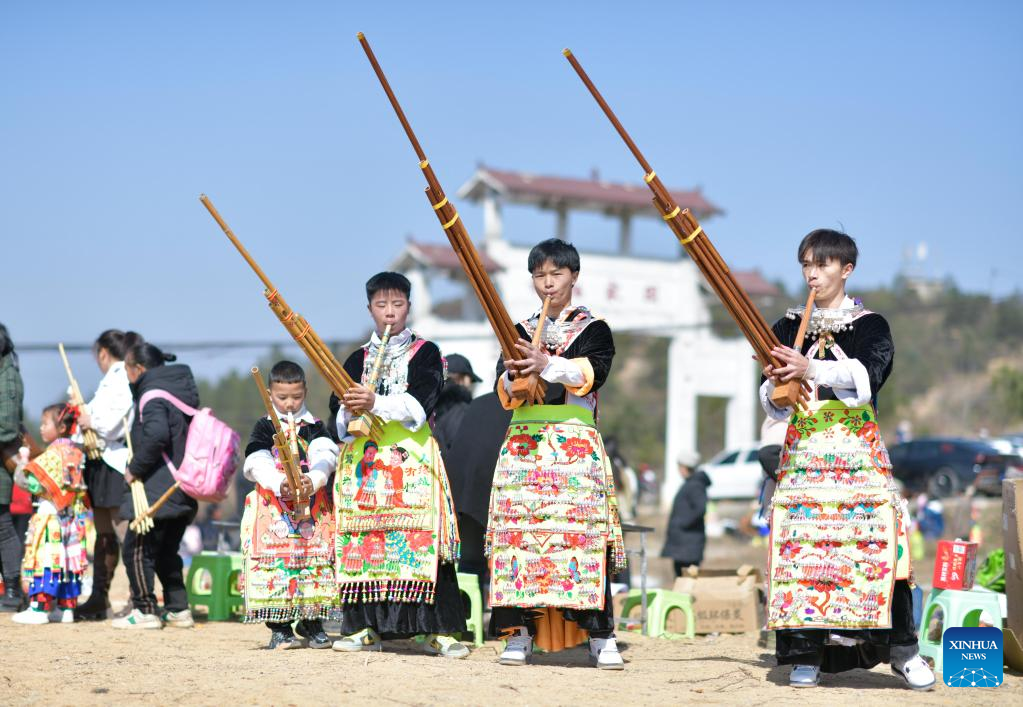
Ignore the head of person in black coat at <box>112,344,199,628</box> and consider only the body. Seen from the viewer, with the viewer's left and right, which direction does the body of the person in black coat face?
facing to the left of the viewer

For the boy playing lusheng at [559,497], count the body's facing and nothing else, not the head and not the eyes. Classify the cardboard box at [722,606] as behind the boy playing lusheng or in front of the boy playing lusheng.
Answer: behind

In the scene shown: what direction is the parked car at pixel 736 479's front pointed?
to the viewer's left

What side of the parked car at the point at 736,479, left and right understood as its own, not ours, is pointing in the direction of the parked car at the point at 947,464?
back

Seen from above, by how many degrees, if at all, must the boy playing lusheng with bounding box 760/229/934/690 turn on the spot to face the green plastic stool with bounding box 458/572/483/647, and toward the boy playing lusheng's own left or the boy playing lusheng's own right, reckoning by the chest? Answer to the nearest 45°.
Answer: approximately 90° to the boy playing lusheng's own right

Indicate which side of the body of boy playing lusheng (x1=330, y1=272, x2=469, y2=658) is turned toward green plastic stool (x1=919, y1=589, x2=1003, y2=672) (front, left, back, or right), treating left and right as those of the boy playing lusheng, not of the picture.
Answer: left

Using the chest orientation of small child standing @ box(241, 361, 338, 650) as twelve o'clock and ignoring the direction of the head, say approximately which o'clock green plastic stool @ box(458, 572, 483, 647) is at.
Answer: The green plastic stool is roughly at 8 o'clock from the small child standing.
